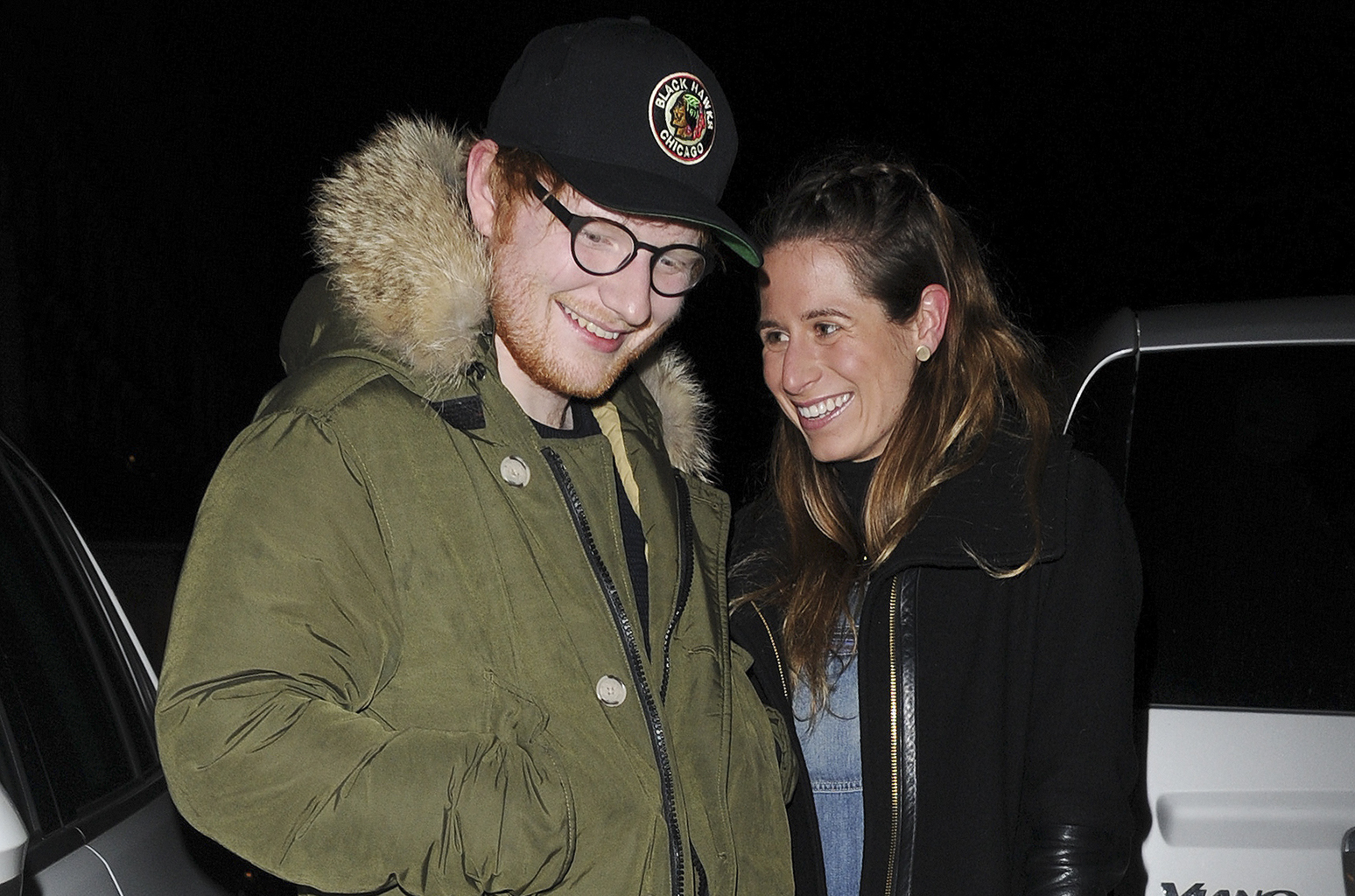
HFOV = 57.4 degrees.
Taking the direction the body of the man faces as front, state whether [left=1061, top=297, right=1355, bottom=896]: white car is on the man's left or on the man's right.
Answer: on the man's left

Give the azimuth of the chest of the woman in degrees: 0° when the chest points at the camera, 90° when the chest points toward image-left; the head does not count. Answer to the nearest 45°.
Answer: approximately 45°

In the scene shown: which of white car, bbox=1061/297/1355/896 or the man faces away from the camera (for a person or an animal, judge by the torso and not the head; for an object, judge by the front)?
the white car

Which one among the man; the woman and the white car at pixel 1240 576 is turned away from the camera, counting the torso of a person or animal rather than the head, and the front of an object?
the white car

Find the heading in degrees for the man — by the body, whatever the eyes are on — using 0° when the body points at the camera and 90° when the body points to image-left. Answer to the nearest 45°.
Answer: approximately 315°

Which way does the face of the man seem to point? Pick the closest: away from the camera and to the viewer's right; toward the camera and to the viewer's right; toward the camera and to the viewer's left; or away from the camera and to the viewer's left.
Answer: toward the camera and to the viewer's right

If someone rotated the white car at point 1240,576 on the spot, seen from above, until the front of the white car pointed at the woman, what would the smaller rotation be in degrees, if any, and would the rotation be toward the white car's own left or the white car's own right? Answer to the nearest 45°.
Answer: approximately 135° to the white car's own left

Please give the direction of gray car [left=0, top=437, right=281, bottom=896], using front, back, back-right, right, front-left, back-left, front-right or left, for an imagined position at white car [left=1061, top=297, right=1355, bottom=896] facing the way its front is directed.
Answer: back-left

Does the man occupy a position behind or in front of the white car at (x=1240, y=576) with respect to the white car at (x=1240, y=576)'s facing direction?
behind

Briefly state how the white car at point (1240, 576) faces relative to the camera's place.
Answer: facing away from the viewer
